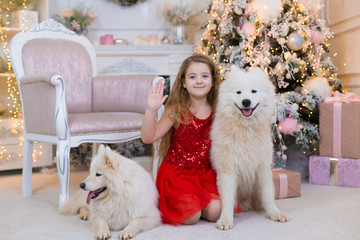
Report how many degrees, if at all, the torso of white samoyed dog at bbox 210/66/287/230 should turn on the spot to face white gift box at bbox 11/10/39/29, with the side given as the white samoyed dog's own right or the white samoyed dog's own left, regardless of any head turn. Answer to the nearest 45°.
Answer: approximately 135° to the white samoyed dog's own right

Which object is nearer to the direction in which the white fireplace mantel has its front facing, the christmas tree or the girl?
the girl

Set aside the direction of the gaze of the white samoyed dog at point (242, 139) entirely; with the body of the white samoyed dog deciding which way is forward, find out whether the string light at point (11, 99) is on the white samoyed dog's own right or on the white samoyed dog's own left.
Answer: on the white samoyed dog's own right

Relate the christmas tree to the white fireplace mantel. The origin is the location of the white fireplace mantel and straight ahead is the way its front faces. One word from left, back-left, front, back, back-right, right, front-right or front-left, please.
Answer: front-left

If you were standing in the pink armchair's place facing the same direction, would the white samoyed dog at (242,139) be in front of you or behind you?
in front

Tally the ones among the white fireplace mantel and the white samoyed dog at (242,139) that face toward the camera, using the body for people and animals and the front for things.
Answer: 2

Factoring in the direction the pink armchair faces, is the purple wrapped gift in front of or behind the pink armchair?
in front

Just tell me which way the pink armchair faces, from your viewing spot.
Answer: facing the viewer and to the right of the viewer

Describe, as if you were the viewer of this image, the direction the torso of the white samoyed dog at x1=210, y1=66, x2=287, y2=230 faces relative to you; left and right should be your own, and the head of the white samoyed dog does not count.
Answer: facing the viewer

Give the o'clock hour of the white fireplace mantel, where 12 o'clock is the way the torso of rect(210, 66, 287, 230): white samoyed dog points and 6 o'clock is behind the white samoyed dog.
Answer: The white fireplace mantel is roughly at 5 o'clock from the white samoyed dog.
